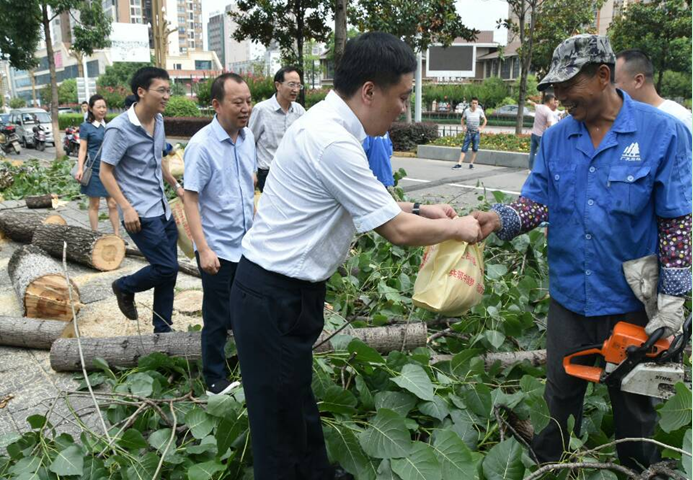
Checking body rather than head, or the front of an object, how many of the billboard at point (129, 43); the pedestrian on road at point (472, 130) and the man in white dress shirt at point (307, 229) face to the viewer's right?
1

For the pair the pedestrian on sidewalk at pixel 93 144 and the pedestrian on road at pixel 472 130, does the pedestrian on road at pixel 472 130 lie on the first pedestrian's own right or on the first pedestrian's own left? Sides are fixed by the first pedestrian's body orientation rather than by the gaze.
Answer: on the first pedestrian's own left

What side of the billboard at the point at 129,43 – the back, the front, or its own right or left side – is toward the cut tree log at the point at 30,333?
front

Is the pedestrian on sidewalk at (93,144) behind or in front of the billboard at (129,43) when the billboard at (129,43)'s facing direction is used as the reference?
in front

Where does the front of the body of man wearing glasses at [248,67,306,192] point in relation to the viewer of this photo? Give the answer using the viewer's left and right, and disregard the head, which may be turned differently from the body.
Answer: facing the viewer and to the right of the viewer

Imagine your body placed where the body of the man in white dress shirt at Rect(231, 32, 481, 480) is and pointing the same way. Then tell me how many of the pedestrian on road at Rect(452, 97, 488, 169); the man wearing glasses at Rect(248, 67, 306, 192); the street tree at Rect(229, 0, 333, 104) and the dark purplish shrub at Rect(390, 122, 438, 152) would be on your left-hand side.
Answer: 4

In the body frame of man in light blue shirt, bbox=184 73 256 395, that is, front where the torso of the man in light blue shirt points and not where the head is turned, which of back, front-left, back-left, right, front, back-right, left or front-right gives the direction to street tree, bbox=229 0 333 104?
back-left

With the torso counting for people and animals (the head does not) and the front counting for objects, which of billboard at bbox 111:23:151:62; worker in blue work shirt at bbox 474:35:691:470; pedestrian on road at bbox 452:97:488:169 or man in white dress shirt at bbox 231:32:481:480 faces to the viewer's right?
the man in white dress shirt

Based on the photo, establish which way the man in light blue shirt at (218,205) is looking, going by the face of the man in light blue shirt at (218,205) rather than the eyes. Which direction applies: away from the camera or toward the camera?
toward the camera

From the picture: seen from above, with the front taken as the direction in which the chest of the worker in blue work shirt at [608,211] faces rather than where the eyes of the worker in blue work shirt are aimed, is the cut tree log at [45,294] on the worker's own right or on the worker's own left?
on the worker's own right

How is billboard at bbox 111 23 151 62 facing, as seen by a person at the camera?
facing the viewer

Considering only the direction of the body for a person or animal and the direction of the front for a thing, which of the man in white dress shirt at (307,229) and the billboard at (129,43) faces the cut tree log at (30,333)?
the billboard

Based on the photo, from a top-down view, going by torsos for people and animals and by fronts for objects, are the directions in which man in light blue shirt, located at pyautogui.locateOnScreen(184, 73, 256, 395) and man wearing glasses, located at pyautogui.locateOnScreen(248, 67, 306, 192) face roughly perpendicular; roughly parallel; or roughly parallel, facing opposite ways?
roughly parallel

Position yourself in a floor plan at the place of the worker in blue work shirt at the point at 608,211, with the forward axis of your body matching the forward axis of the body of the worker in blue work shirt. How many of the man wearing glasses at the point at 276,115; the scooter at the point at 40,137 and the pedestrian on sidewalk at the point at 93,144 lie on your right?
3

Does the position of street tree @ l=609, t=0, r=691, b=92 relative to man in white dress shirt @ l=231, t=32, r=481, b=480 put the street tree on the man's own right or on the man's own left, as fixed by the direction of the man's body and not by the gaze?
on the man's own left
